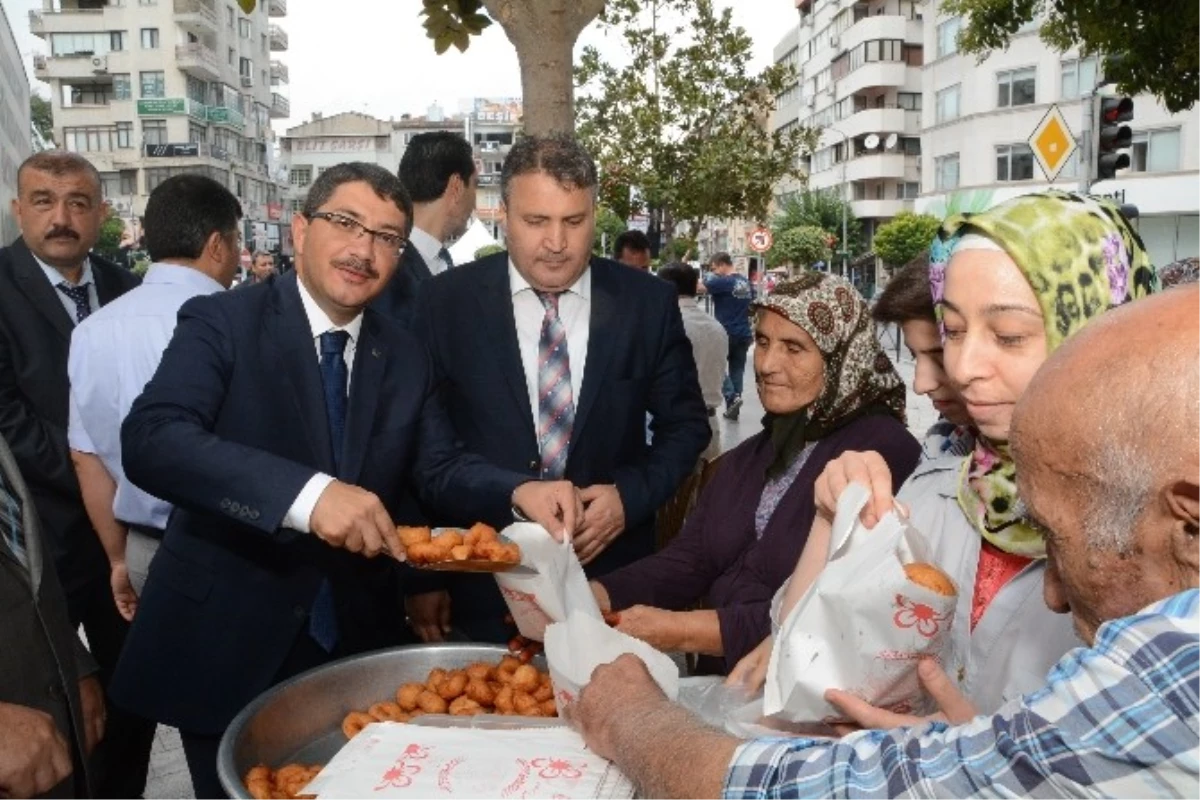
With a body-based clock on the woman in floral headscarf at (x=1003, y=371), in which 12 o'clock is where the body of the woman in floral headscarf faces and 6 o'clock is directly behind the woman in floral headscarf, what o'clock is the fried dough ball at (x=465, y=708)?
The fried dough ball is roughly at 1 o'clock from the woman in floral headscarf.

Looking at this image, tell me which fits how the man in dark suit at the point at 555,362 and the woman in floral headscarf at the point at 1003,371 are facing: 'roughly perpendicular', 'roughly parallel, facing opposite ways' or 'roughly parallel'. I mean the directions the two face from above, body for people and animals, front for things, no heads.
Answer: roughly perpendicular

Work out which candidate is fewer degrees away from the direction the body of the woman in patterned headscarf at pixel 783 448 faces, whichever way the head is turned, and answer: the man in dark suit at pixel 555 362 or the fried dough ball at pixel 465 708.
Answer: the fried dough ball

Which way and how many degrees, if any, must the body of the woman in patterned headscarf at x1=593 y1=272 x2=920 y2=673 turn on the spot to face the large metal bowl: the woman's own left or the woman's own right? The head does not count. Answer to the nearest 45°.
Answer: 0° — they already face it

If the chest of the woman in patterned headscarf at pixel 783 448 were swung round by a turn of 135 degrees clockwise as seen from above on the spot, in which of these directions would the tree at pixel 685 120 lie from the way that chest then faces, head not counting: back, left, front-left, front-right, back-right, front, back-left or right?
front

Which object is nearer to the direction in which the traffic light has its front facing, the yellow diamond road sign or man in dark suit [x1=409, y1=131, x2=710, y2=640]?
the man in dark suit

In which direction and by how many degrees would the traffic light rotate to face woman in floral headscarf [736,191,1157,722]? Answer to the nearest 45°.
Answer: approximately 45° to its right

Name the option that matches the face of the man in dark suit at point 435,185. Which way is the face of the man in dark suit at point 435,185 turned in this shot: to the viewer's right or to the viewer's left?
to the viewer's right

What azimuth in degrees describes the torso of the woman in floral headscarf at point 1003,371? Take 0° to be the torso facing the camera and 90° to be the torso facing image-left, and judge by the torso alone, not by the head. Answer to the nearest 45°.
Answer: approximately 45°
